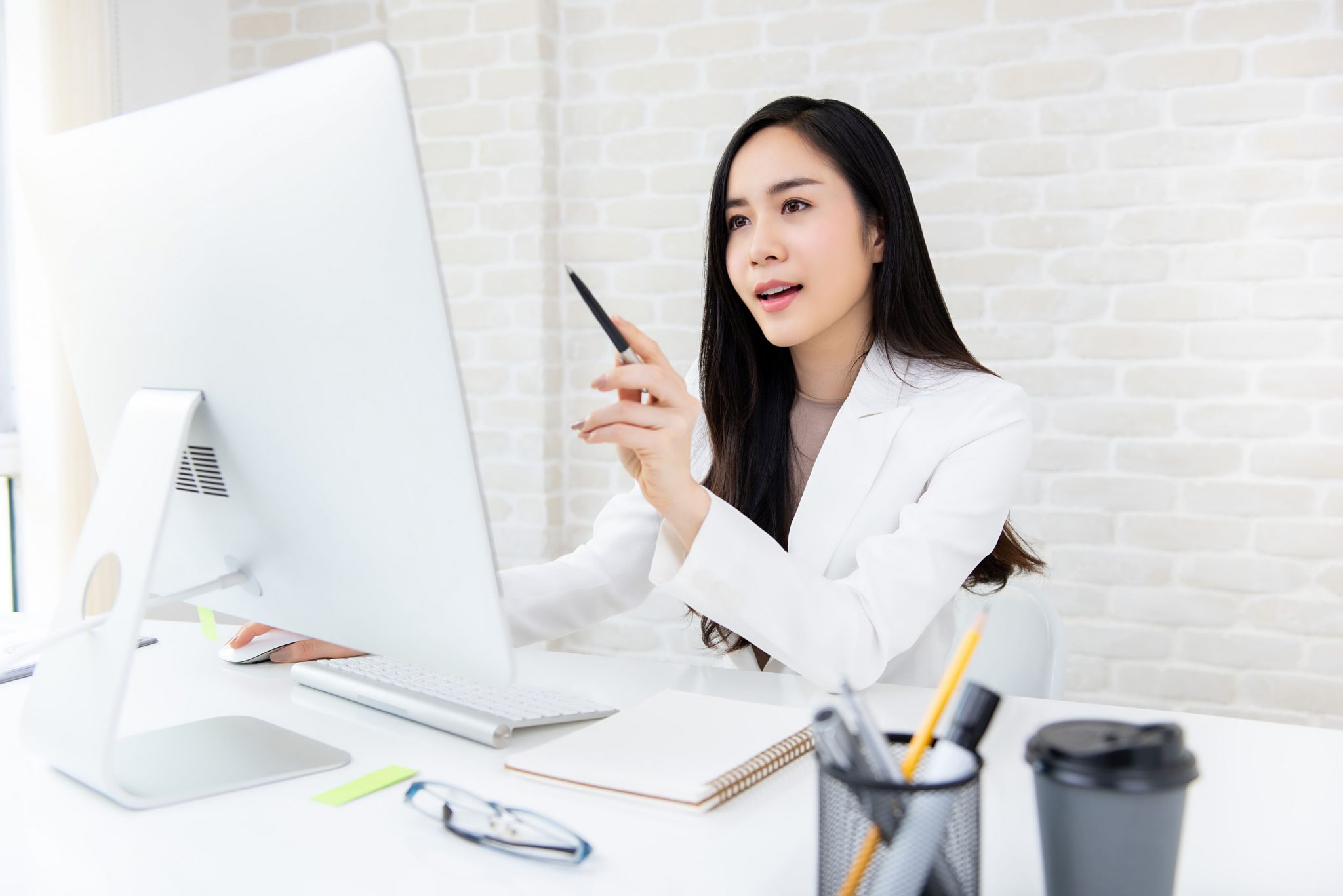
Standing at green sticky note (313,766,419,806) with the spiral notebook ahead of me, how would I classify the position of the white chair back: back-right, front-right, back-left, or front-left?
front-left

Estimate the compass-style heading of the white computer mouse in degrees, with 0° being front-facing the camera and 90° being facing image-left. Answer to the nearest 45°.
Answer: approximately 45°

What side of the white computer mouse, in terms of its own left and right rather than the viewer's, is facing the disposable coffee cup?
left

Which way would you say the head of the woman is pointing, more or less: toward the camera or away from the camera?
toward the camera

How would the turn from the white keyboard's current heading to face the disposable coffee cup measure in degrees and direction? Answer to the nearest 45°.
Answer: approximately 90° to its right

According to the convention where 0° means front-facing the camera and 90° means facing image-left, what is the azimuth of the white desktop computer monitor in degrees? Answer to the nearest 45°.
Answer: approximately 225°

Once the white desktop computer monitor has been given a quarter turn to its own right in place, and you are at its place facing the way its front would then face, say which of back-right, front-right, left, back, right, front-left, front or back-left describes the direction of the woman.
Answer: left

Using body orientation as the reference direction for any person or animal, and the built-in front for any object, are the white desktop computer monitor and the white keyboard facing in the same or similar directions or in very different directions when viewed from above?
same or similar directions

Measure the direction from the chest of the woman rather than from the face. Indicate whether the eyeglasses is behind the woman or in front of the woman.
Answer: in front

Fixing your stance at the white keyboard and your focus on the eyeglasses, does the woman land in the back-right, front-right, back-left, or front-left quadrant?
back-left

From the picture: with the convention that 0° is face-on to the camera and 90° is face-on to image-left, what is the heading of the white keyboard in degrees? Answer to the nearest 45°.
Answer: approximately 225°

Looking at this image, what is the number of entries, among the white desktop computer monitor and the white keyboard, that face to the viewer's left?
0

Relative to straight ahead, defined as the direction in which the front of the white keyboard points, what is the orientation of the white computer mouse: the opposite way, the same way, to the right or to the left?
the opposite way
